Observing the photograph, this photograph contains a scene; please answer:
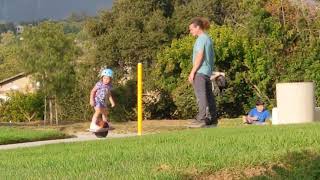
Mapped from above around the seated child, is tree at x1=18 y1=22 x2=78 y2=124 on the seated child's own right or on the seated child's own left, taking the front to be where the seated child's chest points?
on the seated child's own right

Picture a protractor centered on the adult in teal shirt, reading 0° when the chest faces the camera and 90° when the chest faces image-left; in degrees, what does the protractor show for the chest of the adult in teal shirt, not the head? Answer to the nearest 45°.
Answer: approximately 90°

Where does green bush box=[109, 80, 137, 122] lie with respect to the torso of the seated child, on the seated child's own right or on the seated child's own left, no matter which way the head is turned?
on the seated child's own right

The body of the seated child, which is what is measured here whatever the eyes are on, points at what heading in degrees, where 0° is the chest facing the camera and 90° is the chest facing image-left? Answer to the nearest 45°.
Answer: approximately 45°

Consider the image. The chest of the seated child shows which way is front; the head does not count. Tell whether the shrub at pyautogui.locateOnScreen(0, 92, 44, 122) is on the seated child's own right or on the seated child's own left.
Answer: on the seated child's own right
